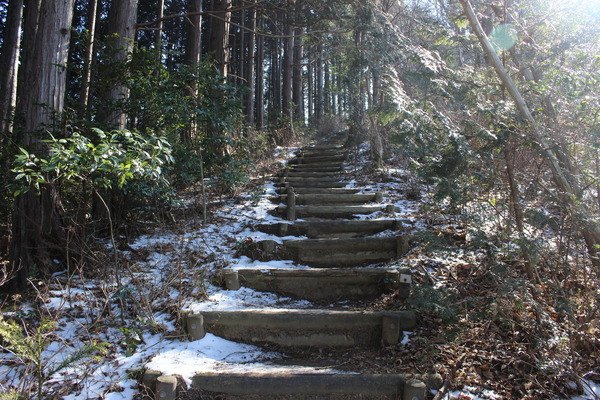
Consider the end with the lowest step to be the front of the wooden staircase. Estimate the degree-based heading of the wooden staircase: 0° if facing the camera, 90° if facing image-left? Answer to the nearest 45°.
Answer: approximately 0°

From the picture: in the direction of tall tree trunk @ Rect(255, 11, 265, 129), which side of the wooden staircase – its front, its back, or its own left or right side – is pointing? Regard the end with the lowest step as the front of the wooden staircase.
back

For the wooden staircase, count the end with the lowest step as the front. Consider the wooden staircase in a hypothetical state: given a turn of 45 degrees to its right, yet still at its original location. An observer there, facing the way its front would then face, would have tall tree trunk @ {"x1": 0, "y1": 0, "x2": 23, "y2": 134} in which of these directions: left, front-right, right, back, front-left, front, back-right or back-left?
right

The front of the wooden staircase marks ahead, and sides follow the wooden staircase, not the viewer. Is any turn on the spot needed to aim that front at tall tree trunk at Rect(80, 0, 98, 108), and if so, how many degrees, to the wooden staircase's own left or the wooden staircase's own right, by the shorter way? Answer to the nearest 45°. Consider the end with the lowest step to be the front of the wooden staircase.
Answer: approximately 135° to the wooden staircase's own right

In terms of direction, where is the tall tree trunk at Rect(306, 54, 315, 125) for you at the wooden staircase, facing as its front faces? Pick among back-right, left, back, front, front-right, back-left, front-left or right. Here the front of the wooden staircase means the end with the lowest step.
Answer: back

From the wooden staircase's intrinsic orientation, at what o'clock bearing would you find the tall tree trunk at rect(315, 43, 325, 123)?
The tall tree trunk is roughly at 6 o'clock from the wooden staircase.

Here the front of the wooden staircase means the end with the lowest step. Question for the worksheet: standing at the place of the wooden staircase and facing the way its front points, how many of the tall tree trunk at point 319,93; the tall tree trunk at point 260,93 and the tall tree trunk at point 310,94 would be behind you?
3
